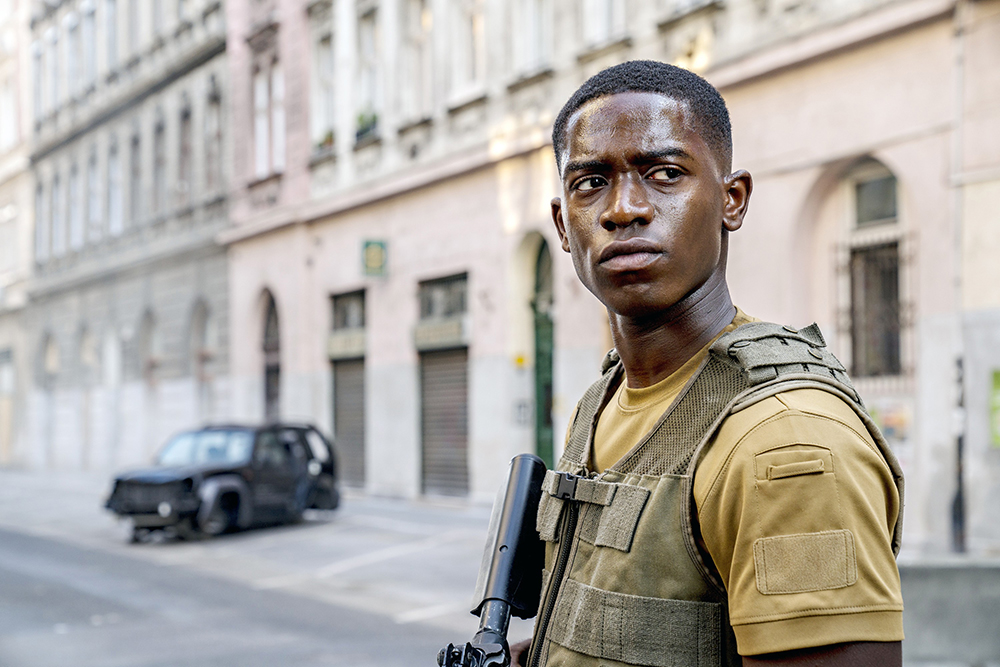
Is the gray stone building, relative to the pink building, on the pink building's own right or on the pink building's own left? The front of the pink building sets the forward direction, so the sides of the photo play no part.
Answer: on the pink building's own right

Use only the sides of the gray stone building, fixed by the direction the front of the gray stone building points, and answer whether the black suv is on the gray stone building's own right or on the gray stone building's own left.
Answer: on the gray stone building's own left

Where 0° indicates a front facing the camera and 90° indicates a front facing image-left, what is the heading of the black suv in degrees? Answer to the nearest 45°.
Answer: approximately 45°

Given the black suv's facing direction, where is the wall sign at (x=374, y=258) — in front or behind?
behind

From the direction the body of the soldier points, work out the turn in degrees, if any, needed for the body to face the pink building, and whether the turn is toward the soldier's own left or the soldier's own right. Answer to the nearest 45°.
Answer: approximately 135° to the soldier's own right

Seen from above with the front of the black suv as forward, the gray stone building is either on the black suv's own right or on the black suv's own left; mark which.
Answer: on the black suv's own right

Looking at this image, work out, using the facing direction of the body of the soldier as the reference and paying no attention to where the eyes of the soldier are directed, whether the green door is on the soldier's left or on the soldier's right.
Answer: on the soldier's right

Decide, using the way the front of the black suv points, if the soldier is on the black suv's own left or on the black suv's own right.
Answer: on the black suv's own left

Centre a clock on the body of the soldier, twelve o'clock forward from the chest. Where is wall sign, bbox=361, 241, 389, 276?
The wall sign is roughly at 4 o'clock from the soldier.
